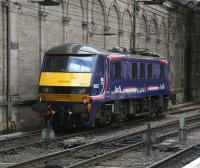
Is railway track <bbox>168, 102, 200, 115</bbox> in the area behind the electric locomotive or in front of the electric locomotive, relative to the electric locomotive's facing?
behind

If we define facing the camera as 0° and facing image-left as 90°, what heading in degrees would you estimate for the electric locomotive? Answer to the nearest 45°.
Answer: approximately 45°

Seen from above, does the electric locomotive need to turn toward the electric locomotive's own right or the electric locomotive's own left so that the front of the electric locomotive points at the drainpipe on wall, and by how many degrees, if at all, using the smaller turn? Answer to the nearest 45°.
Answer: approximately 45° to the electric locomotive's own right

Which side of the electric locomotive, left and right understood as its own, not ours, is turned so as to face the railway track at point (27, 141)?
front

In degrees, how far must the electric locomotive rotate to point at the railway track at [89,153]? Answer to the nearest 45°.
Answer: approximately 45° to its left
